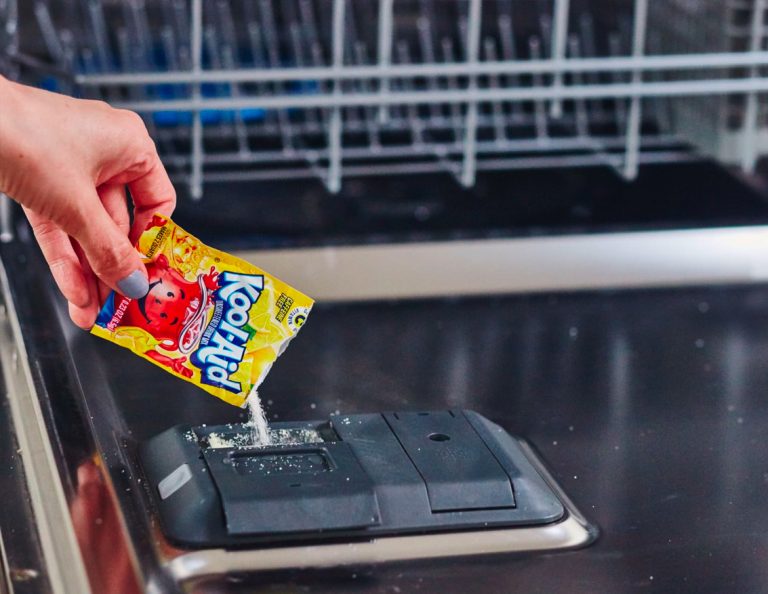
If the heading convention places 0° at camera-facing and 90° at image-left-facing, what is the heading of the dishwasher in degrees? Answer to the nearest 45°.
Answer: approximately 0°
